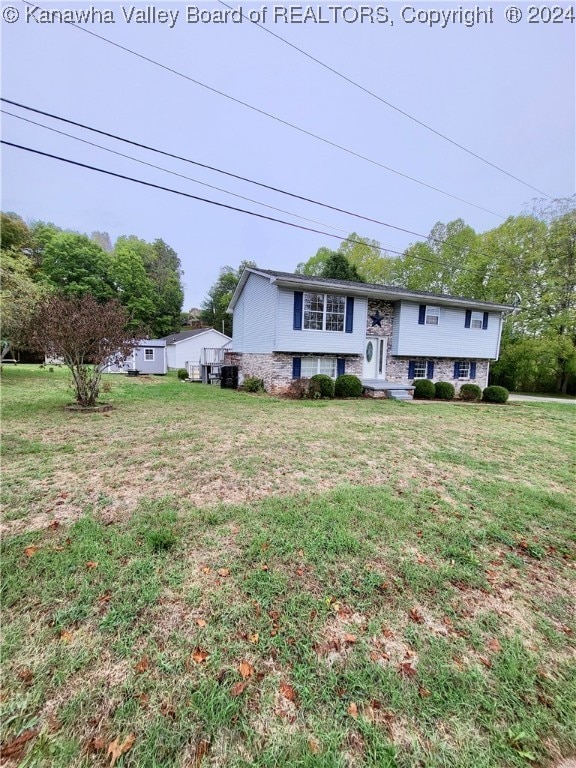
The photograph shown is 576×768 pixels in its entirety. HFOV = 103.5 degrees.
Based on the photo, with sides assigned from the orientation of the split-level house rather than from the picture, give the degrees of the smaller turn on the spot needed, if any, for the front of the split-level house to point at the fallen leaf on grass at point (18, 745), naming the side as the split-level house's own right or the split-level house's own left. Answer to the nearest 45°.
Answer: approximately 45° to the split-level house's own right

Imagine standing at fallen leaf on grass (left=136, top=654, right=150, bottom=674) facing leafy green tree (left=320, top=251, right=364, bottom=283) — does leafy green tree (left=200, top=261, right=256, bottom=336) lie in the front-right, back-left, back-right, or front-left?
front-left

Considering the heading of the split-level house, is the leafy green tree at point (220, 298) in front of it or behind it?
behind

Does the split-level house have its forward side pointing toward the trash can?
no

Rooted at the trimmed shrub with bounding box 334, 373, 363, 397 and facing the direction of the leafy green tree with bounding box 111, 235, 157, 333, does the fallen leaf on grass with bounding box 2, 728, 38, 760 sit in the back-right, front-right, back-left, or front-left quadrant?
back-left

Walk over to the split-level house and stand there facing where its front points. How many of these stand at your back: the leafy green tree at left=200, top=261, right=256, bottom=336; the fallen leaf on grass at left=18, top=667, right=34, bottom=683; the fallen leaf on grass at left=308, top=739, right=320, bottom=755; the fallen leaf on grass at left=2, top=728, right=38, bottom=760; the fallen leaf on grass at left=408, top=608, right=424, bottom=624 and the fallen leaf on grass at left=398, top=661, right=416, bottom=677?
1

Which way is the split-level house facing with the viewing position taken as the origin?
facing the viewer and to the right of the viewer

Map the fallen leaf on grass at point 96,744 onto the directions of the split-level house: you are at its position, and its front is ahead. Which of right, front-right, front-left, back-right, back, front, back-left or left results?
front-right

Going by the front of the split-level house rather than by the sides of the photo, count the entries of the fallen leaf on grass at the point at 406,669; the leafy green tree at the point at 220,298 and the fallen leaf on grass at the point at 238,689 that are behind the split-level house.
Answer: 1

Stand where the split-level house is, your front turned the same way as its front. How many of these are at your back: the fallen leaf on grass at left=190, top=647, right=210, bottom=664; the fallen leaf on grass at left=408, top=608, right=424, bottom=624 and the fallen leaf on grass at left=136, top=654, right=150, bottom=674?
0

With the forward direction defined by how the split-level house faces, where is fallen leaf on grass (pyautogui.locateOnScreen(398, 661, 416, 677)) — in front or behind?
in front

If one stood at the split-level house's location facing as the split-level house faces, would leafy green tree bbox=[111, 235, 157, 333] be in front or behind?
behind

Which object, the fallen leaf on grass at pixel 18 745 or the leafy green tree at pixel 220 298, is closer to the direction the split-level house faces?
the fallen leaf on grass

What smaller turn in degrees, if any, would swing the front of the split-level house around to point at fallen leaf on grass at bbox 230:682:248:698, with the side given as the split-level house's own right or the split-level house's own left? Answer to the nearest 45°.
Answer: approximately 45° to the split-level house's own right

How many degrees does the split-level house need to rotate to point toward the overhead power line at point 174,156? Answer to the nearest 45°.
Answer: approximately 90° to its right

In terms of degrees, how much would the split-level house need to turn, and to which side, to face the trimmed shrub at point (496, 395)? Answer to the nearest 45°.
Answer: approximately 45° to its left

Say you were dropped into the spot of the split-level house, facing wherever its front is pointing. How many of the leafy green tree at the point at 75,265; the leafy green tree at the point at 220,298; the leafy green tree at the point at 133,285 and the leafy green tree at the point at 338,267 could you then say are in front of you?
0

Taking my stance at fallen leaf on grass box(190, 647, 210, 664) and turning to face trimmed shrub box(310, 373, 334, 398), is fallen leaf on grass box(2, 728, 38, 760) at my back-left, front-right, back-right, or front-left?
back-left
